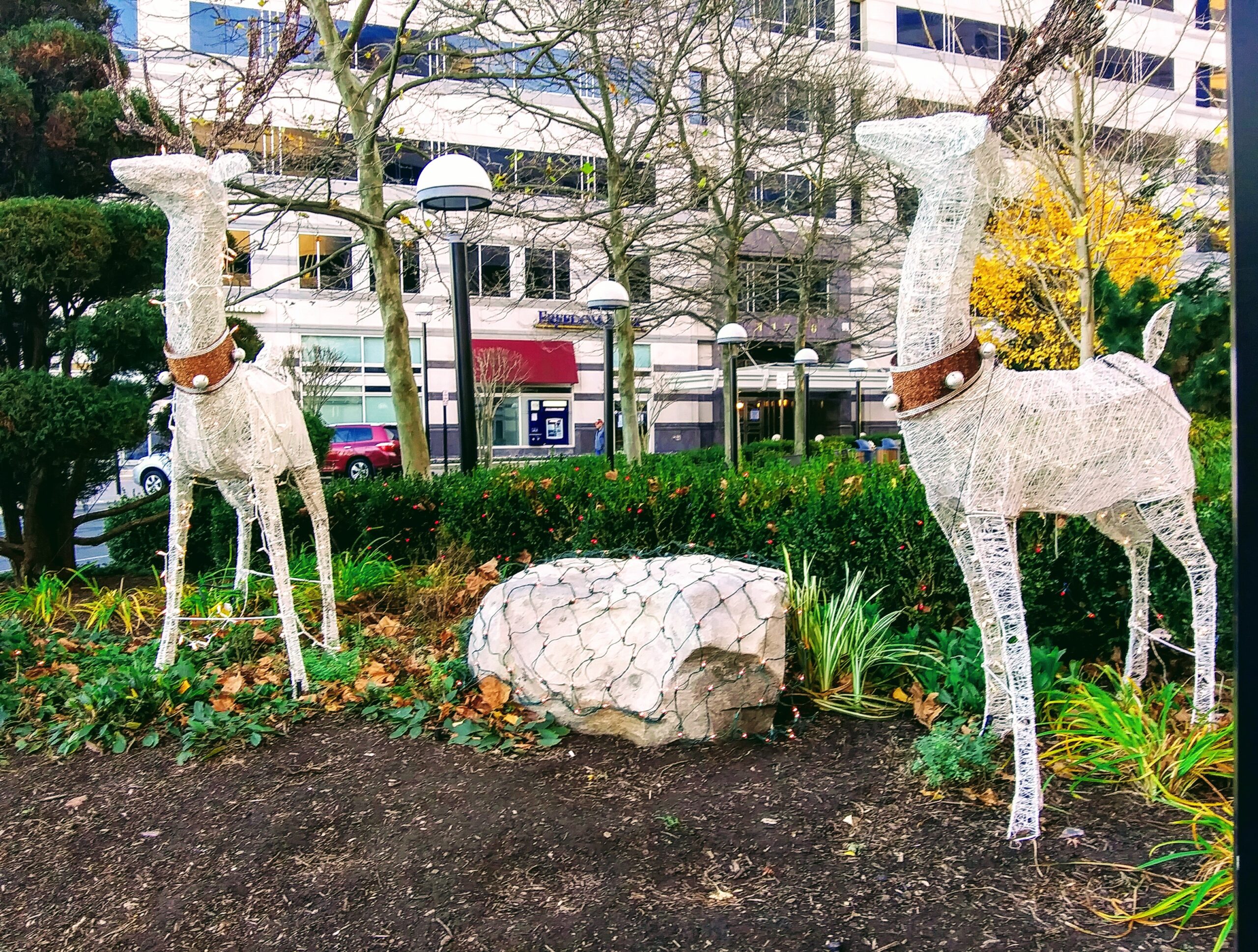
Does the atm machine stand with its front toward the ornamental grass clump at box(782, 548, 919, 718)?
yes

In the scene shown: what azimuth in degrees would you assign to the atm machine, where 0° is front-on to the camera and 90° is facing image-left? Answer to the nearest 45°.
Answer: approximately 0°

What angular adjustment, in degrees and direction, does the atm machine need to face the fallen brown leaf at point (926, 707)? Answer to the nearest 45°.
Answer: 0° — it already faces it

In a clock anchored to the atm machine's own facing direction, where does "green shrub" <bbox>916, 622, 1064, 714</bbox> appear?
The green shrub is roughly at 12 o'clock from the atm machine.

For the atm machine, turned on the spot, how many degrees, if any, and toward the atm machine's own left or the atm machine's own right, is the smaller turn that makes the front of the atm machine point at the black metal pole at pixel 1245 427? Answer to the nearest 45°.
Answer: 0° — it already faces it

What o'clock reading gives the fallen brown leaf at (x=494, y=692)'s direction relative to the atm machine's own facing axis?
The fallen brown leaf is roughly at 12 o'clock from the atm machine.

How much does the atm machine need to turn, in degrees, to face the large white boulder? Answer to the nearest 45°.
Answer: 0° — it already faces it

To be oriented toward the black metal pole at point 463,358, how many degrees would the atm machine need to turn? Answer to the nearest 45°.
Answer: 0° — it already faces it
